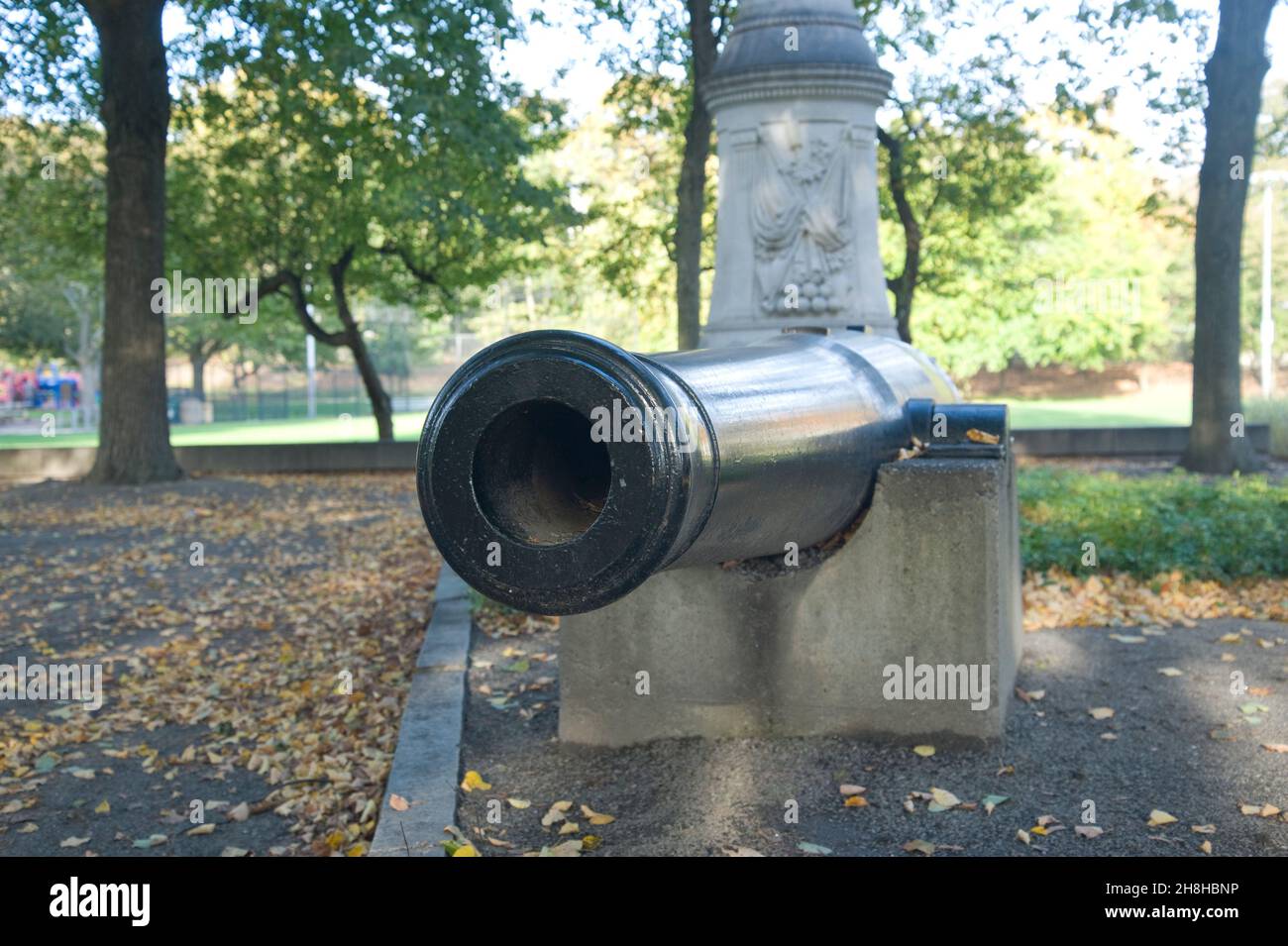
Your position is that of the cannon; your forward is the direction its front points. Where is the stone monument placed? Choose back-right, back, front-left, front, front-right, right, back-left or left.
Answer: back-right

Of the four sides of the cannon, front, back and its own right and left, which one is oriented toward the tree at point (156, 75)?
right

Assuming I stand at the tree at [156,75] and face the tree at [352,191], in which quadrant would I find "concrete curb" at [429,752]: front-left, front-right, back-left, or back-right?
back-right

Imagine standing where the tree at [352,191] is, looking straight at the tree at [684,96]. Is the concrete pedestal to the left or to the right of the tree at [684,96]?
right

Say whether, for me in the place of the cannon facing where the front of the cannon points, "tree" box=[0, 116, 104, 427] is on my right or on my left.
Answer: on my right

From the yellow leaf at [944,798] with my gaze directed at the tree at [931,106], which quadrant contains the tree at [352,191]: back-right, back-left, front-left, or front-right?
front-left

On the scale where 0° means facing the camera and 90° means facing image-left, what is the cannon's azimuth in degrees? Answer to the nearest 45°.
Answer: approximately 45°
